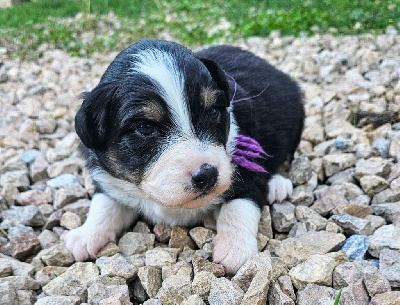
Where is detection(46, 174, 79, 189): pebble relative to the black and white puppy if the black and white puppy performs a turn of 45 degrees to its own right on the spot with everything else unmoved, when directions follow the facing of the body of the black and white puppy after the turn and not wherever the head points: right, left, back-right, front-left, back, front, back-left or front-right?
front-right

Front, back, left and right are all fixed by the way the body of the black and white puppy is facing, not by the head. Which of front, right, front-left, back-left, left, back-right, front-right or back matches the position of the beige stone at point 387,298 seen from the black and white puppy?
left

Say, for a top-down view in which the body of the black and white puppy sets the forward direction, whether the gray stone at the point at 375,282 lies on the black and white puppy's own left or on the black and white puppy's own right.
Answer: on the black and white puppy's own left

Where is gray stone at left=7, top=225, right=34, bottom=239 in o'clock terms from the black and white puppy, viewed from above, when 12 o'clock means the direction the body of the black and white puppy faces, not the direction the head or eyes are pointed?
The gray stone is roughly at 2 o'clock from the black and white puppy.

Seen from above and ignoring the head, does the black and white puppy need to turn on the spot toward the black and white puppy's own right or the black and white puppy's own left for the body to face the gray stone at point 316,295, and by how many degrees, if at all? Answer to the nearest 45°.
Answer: approximately 90° to the black and white puppy's own left

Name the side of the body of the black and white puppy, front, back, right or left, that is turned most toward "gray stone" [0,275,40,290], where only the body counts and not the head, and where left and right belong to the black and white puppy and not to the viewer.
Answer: front

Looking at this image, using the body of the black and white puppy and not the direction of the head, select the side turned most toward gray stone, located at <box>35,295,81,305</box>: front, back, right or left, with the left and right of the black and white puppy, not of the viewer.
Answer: front

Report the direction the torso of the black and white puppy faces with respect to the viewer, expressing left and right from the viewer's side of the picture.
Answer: facing the viewer and to the left of the viewer

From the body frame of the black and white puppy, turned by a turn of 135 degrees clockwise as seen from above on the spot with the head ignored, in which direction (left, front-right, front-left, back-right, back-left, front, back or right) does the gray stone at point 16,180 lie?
front-left

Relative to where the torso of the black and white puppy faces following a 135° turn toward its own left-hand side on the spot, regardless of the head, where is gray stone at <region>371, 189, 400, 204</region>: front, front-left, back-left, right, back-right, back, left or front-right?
front

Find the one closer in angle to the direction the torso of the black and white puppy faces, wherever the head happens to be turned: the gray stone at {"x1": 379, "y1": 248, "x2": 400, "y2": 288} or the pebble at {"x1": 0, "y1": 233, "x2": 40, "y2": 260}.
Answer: the pebble
